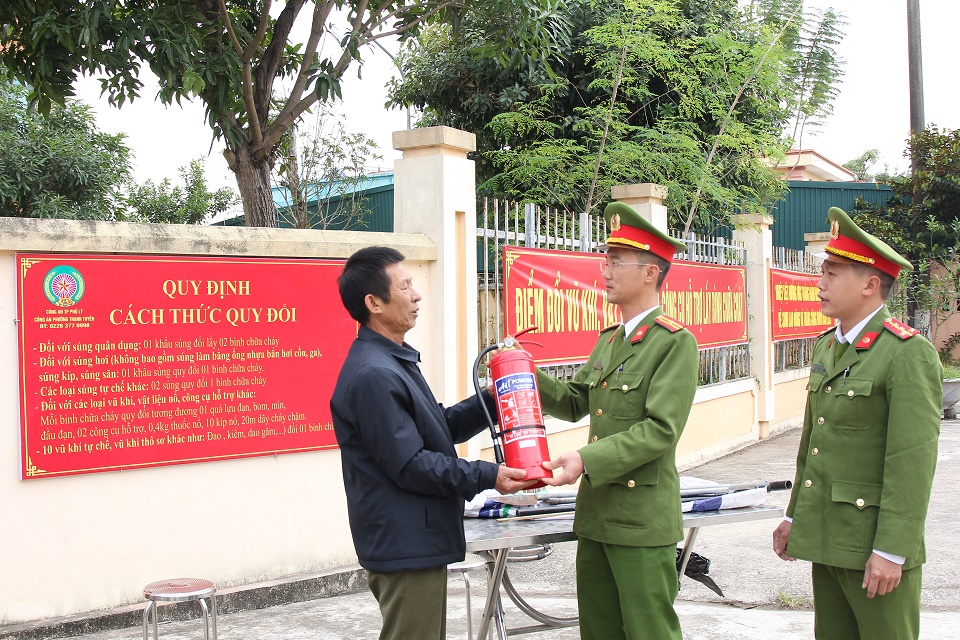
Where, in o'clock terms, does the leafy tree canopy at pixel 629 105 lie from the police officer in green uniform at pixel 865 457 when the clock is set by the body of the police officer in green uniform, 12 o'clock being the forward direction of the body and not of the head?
The leafy tree canopy is roughly at 4 o'clock from the police officer in green uniform.

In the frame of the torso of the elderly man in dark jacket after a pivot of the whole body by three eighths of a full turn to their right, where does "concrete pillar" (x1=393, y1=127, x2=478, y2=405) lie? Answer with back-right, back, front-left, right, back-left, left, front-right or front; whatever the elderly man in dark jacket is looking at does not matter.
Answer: back-right

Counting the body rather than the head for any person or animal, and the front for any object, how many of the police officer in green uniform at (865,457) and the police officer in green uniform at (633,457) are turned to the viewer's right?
0

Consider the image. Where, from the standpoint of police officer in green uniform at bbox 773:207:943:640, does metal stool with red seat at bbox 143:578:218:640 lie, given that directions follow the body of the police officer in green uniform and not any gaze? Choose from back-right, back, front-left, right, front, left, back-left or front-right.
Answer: front-right

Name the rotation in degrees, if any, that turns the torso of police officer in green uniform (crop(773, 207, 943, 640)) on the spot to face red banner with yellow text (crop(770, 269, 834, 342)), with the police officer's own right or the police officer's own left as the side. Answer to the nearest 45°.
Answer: approximately 135° to the police officer's own right

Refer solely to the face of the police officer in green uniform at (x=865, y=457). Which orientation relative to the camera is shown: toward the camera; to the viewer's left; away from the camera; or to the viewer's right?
to the viewer's left

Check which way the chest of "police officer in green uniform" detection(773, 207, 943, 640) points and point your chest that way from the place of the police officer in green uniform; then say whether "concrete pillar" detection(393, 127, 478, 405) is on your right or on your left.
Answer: on your right

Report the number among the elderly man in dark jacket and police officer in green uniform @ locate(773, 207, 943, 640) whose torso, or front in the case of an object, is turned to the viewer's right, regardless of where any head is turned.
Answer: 1

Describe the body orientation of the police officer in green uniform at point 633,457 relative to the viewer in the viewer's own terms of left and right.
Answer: facing the viewer and to the left of the viewer

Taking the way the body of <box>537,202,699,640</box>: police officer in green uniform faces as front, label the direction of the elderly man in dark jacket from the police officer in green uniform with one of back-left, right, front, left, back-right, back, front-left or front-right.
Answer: front

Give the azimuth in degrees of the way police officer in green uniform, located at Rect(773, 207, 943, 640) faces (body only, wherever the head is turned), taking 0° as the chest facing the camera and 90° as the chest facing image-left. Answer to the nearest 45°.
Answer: approximately 45°

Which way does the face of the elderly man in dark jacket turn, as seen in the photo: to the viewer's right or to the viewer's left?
to the viewer's right

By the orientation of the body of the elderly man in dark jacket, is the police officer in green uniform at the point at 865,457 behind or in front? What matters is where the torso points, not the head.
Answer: in front

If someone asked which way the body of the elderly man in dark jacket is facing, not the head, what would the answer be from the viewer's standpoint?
to the viewer's right

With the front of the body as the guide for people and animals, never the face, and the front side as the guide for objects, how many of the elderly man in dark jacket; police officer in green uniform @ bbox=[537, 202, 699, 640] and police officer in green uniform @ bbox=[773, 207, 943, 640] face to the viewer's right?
1
